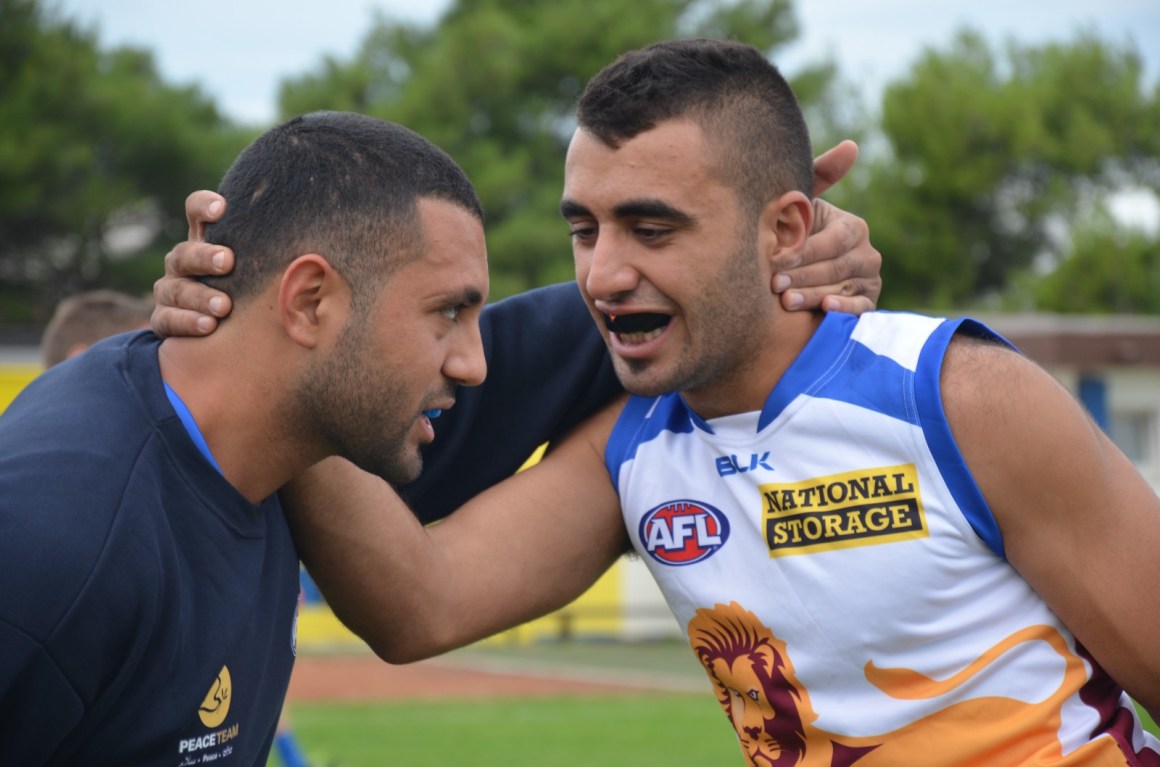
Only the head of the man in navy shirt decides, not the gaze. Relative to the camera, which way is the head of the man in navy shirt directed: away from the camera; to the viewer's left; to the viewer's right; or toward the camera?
to the viewer's right

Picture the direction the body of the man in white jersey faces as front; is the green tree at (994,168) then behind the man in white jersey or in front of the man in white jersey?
behind

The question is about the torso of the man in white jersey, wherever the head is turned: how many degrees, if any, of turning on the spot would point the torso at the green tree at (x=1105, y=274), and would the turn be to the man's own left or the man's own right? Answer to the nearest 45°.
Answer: approximately 135° to the man's own right

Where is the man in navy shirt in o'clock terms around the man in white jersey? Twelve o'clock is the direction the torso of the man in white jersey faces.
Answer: The man in navy shirt is roughly at 1 o'clock from the man in white jersey.

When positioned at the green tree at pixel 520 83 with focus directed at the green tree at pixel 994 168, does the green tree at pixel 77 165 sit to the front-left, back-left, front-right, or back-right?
back-right

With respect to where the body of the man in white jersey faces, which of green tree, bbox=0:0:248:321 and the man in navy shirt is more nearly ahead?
the man in navy shirt

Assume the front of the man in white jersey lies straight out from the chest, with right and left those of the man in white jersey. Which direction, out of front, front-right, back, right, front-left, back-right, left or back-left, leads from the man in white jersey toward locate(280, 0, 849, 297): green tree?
back-right

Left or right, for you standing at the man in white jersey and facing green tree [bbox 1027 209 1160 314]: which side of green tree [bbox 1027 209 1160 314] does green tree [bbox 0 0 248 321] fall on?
left

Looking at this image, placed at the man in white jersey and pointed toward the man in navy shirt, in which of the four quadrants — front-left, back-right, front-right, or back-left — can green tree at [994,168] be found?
back-right

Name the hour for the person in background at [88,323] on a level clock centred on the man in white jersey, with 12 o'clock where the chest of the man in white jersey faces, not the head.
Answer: The person in background is roughly at 3 o'clock from the man in white jersey.

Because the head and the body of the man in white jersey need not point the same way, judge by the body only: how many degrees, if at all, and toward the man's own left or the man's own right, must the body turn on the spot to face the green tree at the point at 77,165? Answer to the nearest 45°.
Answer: approximately 90° to the man's own right

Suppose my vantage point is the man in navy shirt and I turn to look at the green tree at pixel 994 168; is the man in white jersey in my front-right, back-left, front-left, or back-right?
front-right

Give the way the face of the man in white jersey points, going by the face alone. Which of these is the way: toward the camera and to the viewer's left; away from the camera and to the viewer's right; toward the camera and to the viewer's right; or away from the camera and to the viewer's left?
toward the camera and to the viewer's left

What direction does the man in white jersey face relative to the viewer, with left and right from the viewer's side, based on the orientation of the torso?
facing the viewer and to the left of the viewer

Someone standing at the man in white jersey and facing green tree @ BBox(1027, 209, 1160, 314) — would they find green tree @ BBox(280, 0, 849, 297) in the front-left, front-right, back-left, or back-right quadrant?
front-left
